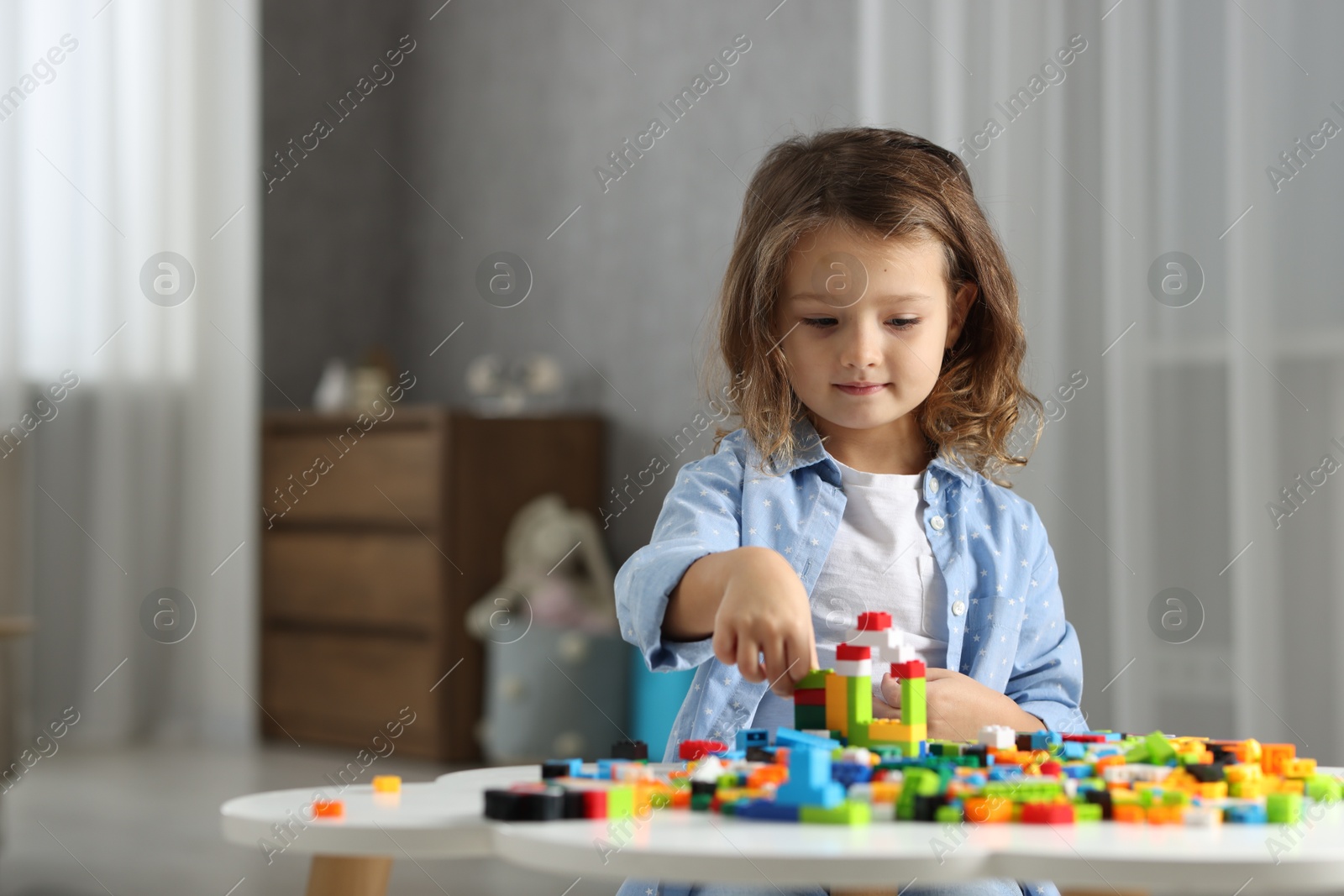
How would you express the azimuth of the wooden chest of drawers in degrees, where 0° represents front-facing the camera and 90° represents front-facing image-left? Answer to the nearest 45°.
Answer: approximately 45°

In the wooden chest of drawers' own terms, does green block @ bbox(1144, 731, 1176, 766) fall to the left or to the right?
on its left

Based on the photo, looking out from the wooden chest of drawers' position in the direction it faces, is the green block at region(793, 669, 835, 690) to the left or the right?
on its left

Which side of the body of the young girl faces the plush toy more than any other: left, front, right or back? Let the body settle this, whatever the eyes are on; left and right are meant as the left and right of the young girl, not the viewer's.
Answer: back

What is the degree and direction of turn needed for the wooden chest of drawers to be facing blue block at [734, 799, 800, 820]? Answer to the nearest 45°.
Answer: approximately 45° to its left

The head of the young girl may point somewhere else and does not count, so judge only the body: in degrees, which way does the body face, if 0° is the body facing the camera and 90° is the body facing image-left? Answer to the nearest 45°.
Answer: approximately 0°

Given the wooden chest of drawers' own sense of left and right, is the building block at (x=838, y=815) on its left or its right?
on its left
